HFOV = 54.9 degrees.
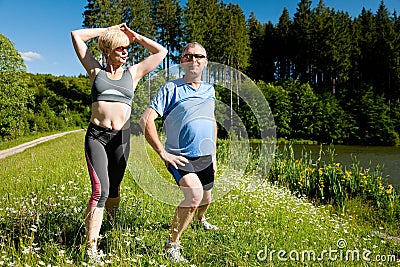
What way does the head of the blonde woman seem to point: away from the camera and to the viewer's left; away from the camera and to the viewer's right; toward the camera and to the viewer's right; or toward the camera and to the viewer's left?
toward the camera and to the viewer's right

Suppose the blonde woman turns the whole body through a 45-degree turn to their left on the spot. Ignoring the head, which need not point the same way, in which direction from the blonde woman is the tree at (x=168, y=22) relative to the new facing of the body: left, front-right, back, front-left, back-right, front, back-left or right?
back-left

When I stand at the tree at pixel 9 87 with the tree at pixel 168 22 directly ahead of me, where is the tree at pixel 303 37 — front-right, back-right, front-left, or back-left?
front-right

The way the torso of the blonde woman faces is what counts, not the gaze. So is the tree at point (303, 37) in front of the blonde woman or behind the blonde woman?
behind

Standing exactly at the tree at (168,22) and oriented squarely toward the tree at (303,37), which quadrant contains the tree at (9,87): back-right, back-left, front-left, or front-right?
back-right

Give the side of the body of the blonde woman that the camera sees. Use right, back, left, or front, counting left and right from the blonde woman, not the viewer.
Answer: front

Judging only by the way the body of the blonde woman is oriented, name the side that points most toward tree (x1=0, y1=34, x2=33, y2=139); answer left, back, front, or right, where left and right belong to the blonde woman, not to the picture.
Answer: back

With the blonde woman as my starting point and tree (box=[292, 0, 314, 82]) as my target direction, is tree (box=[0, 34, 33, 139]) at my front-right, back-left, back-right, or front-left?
front-left
